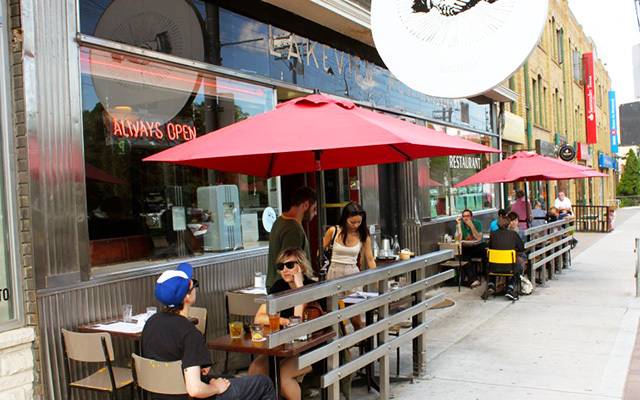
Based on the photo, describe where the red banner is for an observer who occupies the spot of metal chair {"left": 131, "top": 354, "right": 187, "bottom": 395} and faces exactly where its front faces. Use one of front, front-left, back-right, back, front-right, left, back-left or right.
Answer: front

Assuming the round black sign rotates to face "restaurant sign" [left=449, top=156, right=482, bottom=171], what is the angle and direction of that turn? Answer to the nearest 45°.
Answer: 0° — it already faces it

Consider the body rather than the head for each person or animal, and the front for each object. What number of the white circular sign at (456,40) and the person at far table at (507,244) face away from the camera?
1

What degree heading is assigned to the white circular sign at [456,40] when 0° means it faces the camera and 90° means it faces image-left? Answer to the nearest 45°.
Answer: approximately 0°

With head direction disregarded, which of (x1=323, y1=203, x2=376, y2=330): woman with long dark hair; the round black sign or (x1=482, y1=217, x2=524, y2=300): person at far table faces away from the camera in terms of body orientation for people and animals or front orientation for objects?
the person at far table

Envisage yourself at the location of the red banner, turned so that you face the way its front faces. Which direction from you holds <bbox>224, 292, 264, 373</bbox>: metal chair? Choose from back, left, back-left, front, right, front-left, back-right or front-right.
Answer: front

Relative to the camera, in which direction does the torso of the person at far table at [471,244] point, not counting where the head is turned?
toward the camera

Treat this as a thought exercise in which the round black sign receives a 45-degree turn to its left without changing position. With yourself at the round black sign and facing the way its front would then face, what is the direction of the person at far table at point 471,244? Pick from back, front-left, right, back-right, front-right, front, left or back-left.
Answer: front-right

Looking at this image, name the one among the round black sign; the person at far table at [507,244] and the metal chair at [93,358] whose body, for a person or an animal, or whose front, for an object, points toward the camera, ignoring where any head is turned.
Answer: the round black sign

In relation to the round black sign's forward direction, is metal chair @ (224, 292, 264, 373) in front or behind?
in front

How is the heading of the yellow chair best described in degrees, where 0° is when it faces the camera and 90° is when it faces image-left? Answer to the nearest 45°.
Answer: approximately 180°

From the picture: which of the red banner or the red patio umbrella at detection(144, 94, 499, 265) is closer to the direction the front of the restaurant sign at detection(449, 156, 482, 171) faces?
the red patio umbrella

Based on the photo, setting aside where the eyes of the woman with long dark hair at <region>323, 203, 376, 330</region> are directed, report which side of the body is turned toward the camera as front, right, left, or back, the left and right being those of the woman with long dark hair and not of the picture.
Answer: front

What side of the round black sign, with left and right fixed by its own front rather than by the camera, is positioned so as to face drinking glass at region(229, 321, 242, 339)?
front

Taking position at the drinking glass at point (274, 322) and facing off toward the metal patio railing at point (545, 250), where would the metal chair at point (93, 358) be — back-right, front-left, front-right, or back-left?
back-left

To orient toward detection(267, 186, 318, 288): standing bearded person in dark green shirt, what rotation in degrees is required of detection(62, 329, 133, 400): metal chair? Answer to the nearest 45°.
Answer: approximately 45° to its right

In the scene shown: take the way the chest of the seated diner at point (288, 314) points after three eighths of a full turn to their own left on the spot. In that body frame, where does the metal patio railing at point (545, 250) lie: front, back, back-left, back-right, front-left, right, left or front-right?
front-left
